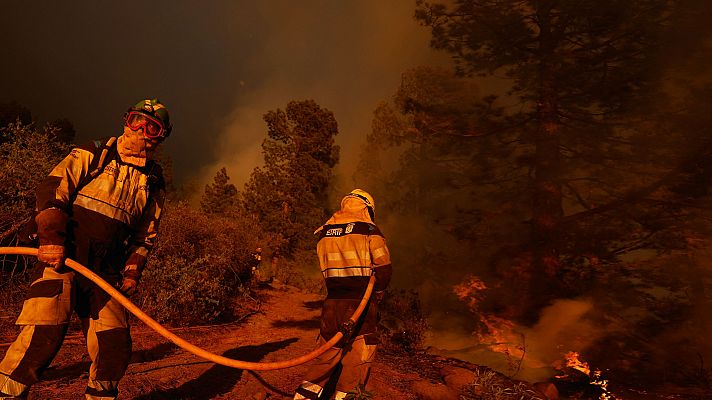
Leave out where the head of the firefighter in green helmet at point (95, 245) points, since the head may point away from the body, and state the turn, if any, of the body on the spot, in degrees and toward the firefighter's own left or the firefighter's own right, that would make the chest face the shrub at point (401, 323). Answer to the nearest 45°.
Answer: approximately 90° to the firefighter's own left

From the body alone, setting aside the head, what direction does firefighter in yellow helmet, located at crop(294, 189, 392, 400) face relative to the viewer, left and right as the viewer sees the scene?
facing away from the viewer and to the right of the viewer

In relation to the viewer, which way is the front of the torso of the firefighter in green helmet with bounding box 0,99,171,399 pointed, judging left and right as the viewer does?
facing the viewer and to the right of the viewer

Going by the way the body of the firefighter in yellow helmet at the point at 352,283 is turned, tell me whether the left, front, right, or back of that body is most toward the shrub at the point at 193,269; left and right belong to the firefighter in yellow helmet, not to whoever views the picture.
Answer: left

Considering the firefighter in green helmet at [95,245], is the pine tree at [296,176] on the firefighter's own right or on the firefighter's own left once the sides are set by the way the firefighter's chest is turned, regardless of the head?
on the firefighter's own left

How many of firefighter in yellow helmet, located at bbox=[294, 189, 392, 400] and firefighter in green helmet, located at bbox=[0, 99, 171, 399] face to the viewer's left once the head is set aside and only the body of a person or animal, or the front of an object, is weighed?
0

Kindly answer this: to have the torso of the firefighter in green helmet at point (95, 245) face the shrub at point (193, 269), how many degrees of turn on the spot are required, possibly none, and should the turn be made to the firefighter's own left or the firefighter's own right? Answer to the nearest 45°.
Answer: approximately 135° to the firefighter's own left

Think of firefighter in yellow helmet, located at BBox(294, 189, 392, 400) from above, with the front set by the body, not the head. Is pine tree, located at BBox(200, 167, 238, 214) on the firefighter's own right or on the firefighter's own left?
on the firefighter's own left

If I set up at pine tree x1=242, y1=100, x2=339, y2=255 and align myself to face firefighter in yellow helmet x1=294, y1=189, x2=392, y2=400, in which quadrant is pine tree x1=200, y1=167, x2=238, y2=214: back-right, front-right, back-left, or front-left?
back-right

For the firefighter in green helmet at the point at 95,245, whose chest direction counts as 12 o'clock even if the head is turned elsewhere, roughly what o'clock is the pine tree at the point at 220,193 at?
The pine tree is roughly at 8 o'clock from the firefighter in green helmet.
